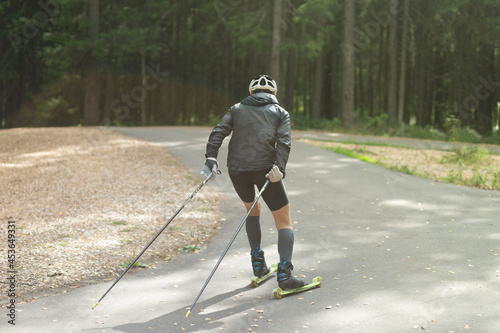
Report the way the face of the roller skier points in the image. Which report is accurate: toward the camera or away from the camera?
away from the camera

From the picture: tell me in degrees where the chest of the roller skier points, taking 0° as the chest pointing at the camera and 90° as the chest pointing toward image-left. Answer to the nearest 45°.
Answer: approximately 180°
